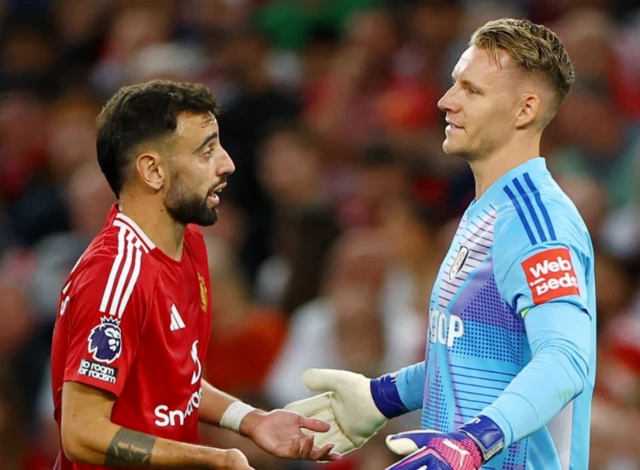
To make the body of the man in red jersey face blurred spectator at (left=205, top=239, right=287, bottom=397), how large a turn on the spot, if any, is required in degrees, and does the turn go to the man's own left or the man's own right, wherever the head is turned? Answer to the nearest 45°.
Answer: approximately 90° to the man's own left

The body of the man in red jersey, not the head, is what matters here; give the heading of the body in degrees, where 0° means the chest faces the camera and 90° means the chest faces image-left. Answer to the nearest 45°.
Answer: approximately 270°

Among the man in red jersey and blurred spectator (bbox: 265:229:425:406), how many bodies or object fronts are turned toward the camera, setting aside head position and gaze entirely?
1

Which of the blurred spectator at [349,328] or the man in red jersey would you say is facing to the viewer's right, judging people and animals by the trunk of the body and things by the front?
the man in red jersey

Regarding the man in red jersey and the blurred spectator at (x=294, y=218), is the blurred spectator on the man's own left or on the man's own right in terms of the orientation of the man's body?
on the man's own left

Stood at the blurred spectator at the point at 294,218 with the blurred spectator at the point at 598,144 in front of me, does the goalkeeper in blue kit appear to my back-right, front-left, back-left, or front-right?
front-right

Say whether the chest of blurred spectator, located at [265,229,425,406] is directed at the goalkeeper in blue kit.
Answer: yes

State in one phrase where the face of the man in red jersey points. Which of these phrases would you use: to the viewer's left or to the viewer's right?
to the viewer's right

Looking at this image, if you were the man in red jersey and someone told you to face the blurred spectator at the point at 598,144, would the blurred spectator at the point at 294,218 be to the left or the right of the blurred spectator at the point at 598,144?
left

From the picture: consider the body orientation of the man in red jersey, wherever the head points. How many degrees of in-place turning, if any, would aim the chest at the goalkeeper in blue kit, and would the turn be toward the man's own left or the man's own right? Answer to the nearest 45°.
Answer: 0° — they already face them

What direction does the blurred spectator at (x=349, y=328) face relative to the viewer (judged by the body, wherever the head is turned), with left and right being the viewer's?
facing the viewer

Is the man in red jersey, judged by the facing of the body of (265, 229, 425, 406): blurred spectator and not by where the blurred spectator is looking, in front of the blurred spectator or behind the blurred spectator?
in front
